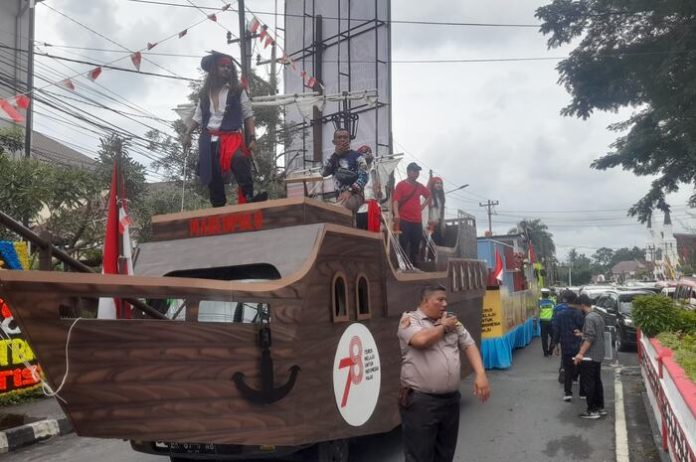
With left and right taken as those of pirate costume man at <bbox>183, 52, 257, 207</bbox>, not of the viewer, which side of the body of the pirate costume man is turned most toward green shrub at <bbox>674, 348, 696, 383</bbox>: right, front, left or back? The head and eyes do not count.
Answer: left

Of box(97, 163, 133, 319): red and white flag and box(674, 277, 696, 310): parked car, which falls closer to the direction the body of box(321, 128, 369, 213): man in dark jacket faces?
the red and white flag

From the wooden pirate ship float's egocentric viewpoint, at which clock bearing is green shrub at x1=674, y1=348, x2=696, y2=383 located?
The green shrub is roughly at 7 o'clock from the wooden pirate ship float.

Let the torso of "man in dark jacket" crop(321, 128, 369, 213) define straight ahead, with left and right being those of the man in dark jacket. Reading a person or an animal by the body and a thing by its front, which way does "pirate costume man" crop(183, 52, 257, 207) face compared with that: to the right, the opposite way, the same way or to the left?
the same way

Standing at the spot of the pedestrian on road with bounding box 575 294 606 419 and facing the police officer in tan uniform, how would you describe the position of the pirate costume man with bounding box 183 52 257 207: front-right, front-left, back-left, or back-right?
front-right

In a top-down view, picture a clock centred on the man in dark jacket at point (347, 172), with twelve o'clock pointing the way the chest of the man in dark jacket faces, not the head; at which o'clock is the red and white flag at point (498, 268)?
The red and white flag is roughly at 7 o'clock from the man in dark jacket.

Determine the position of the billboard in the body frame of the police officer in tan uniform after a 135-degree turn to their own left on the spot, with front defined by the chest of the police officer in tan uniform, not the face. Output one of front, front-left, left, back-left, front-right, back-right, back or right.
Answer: front

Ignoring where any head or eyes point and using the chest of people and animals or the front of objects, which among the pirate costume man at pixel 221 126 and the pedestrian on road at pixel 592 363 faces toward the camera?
the pirate costume man

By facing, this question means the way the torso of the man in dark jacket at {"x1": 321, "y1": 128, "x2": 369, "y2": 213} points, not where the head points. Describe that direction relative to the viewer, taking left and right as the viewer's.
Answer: facing the viewer

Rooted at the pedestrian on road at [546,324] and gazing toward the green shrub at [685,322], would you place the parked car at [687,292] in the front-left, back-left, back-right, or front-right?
front-left

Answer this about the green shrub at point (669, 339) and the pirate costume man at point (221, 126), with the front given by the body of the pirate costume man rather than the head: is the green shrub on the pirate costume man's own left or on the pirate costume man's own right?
on the pirate costume man's own left

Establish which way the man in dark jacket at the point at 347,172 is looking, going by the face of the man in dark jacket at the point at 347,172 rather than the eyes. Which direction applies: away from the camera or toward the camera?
toward the camera

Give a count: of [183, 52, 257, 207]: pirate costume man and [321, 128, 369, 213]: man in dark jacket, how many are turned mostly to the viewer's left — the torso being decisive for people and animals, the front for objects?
0

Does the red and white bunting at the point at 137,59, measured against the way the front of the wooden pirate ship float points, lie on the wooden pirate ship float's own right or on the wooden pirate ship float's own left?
on the wooden pirate ship float's own right

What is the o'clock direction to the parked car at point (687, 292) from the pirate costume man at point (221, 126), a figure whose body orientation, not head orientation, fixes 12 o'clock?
The parked car is roughly at 8 o'clock from the pirate costume man.

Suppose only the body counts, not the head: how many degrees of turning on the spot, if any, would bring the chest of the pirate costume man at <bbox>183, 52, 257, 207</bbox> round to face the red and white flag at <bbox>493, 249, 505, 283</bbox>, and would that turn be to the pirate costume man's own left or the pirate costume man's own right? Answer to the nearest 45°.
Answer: approximately 135° to the pirate costume man's own left

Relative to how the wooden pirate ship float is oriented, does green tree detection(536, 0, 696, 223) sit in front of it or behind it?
behind

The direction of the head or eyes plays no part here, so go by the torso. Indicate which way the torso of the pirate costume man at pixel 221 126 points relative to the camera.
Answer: toward the camera
